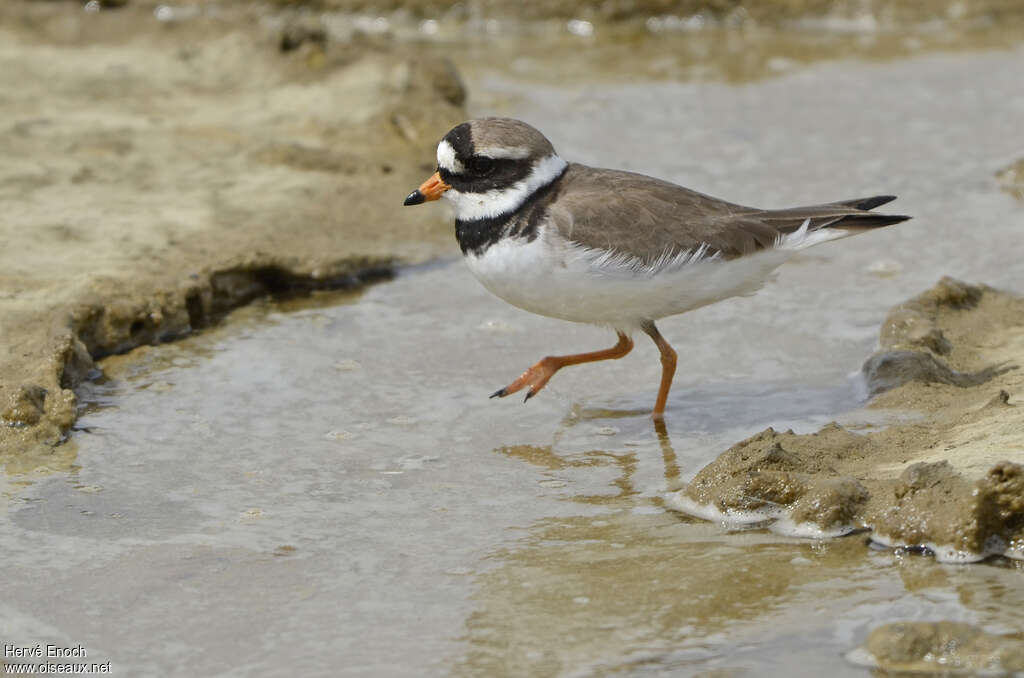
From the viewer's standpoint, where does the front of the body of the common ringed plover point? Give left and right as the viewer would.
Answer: facing to the left of the viewer

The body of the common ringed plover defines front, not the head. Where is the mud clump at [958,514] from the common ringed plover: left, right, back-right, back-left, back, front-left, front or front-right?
back-left

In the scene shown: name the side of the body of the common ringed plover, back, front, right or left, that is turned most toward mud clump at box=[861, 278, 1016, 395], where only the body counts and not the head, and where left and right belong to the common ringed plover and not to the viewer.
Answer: back
